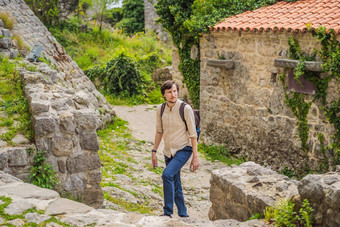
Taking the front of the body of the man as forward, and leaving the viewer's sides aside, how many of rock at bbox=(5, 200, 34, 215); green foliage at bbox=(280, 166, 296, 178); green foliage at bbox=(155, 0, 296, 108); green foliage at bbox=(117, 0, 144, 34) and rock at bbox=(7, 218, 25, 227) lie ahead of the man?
2

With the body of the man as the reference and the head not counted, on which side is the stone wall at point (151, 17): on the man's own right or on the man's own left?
on the man's own right

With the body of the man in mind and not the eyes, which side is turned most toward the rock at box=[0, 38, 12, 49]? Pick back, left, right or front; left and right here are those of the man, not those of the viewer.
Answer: right

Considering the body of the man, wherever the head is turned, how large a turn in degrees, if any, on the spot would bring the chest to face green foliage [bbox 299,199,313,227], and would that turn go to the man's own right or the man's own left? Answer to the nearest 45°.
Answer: approximately 90° to the man's own left

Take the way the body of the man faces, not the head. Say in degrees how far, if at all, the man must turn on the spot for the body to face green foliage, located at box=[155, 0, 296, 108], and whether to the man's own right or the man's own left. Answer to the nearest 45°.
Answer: approximately 135° to the man's own right

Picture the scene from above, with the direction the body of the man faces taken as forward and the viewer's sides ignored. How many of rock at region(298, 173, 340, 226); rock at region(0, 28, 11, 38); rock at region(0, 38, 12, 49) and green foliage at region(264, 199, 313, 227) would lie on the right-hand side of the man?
2

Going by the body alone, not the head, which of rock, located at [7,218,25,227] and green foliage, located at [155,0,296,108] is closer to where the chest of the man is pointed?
the rock

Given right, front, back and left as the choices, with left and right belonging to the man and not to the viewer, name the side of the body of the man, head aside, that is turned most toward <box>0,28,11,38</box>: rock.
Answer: right

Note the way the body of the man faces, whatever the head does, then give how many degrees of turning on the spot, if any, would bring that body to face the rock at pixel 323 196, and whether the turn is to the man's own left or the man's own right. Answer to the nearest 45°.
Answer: approximately 90° to the man's own left

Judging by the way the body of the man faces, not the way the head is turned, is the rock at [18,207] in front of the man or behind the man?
in front

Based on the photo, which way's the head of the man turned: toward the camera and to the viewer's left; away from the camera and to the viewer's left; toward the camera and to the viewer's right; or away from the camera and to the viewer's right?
toward the camera and to the viewer's right

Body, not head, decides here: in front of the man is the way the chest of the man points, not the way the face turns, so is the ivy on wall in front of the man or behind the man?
behind

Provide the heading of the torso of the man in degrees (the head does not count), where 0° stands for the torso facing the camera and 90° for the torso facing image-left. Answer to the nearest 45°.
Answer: approximately 45°

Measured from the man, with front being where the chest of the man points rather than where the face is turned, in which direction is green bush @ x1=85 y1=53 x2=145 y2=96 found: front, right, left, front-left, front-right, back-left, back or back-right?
back-right

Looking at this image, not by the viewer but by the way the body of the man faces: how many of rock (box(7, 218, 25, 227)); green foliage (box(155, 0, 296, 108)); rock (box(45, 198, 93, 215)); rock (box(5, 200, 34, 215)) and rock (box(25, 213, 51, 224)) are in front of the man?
4
